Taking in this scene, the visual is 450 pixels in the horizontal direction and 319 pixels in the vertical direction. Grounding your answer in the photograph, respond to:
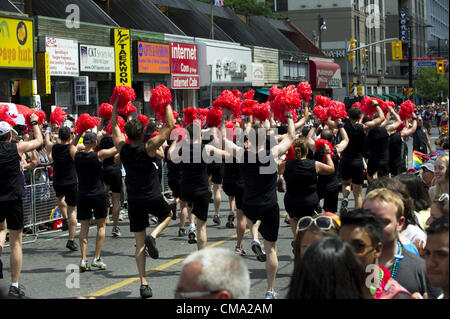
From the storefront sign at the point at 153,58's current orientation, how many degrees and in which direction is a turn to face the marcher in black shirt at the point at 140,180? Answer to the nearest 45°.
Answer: approximately 45° to its right

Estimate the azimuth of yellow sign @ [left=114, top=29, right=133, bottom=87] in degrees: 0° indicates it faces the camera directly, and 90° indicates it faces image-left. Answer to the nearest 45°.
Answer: approximately 0°

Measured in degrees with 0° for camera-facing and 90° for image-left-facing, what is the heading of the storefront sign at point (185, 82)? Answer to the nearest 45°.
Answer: approximately 0°

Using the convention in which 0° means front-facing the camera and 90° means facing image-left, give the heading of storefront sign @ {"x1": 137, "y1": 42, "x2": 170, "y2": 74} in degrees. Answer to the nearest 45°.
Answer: approximately 315°
